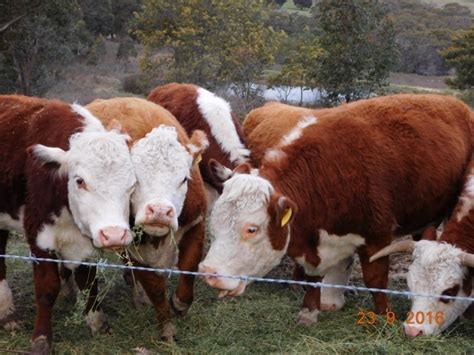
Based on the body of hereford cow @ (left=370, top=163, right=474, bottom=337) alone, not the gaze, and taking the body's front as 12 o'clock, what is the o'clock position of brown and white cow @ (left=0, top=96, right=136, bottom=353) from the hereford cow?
The brown and white cow is roughly at 1 o'clock from the hereford cow.

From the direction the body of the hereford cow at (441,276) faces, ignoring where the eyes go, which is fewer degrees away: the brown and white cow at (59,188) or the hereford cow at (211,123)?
the brown and white cow

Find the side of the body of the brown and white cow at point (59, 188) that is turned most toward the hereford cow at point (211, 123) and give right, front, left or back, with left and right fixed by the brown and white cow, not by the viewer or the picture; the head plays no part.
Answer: left

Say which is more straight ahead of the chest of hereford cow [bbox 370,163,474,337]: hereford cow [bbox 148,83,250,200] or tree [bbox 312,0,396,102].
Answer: the hereford cow

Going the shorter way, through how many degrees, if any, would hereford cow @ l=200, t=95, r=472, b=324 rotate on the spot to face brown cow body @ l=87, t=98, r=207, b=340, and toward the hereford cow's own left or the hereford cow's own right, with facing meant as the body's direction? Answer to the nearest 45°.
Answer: approximately 45° to the hereford cow's own right

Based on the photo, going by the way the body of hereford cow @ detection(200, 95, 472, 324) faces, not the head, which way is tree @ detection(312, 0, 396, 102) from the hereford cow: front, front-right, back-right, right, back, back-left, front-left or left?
back-right

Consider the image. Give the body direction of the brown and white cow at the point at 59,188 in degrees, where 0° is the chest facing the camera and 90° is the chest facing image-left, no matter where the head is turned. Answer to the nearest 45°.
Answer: approximately 315°

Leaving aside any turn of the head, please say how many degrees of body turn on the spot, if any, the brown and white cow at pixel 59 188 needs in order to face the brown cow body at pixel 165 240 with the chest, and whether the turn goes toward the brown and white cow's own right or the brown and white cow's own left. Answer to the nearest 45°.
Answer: approximately 45° to the brown and white cow's own left

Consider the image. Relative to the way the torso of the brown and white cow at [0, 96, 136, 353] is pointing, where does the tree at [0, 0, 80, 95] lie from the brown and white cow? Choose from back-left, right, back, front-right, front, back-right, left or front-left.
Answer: back-left
